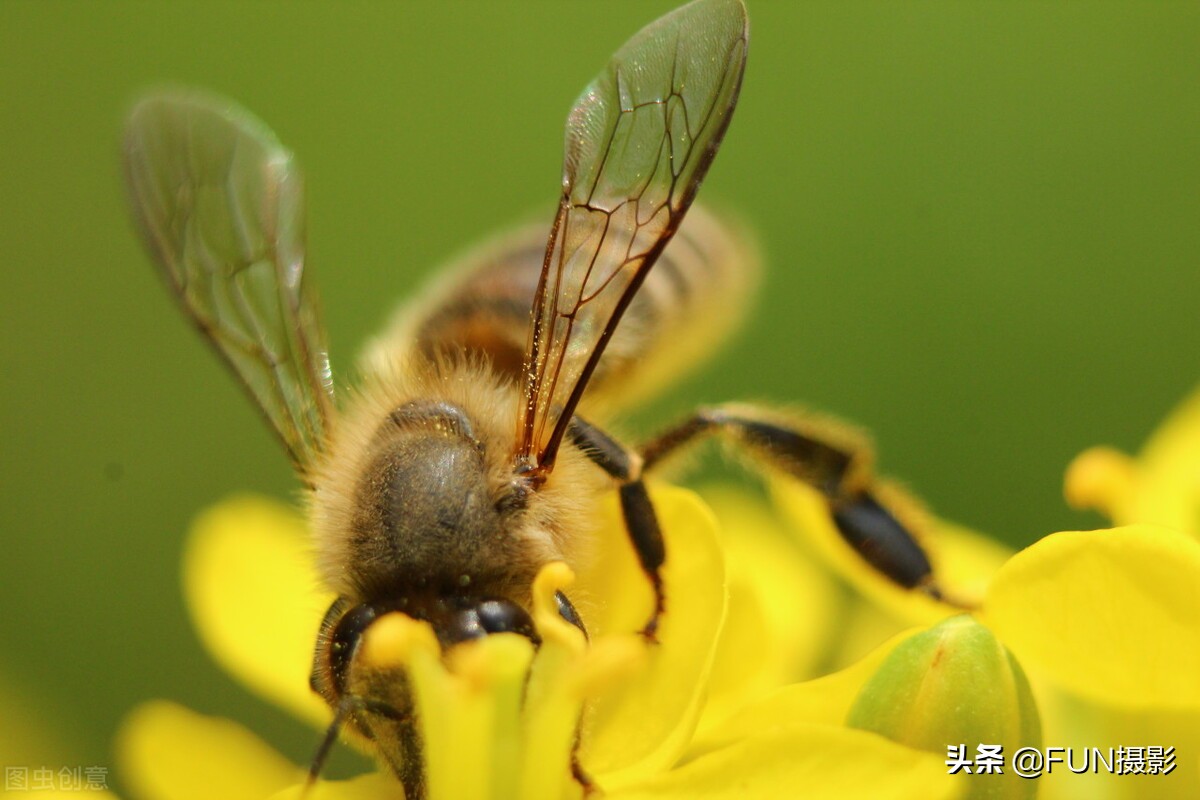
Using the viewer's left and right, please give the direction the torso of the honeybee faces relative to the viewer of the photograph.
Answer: facing the viewer and to the left of the viewer

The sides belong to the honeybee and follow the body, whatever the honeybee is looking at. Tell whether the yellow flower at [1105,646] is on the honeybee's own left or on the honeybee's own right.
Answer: on the honeybee's own left

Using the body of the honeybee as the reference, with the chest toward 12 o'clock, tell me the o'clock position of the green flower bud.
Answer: The green flower bud is roughly at 9 o'clock from the honeybee.
